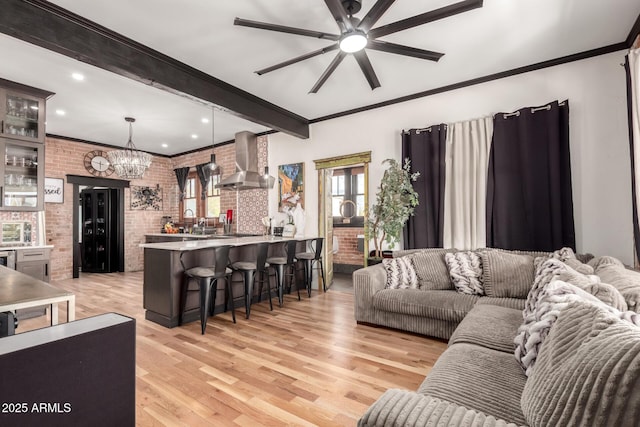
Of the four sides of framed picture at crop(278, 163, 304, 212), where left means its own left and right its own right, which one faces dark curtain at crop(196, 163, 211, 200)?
right

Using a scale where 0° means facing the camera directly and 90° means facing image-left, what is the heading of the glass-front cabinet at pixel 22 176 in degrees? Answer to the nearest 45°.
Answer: approximately 315°

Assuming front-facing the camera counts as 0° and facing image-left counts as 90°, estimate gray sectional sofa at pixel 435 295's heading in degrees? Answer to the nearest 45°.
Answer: approximately 0°

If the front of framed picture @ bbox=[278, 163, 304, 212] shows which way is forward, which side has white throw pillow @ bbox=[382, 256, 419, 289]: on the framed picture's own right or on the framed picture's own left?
on the framed picture's own left

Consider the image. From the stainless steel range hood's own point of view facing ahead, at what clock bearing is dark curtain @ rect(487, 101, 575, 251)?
The dark curtain is roughly at 9 o'clock from the stainless steel range hood.

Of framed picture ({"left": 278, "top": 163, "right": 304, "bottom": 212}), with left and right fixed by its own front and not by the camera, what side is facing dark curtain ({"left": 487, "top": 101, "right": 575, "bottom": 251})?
left

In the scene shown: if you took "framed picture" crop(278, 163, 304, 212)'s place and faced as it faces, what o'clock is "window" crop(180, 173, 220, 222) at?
The window is roughly at 3 o'clock from the framed picture.

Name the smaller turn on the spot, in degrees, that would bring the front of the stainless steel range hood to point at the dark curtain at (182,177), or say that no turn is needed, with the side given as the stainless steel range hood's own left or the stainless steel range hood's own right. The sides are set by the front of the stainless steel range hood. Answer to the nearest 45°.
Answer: approximately 90° to the stainless steel range hood's own right

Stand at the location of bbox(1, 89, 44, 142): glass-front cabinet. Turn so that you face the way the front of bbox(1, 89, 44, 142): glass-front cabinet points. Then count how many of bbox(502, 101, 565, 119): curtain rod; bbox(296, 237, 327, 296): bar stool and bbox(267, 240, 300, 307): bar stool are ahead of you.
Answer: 3
